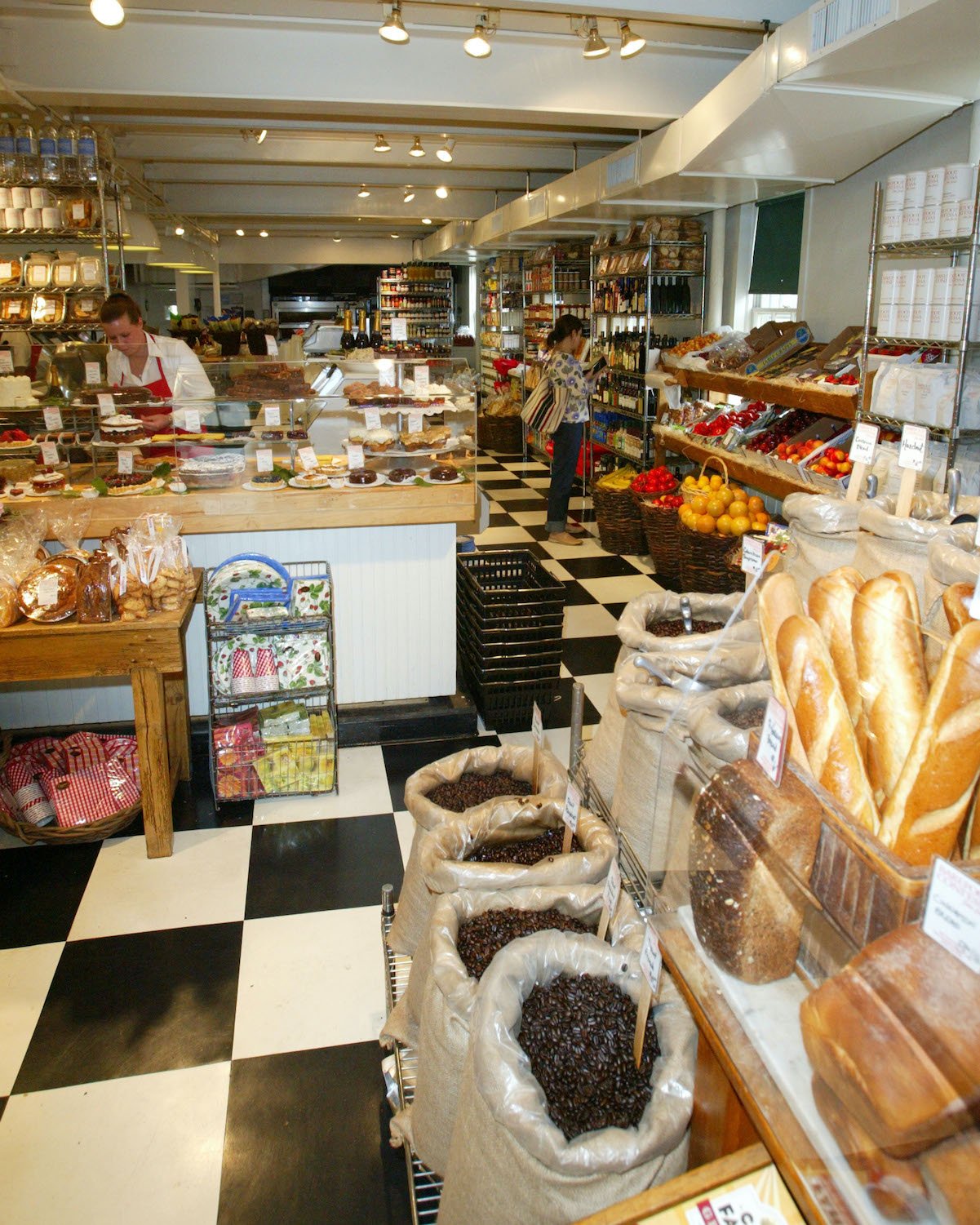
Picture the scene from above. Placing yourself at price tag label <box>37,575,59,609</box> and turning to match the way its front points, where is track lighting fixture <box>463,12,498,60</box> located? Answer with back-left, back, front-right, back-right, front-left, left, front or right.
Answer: back-left

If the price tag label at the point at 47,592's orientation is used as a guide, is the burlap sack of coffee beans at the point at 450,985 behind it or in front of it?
in front

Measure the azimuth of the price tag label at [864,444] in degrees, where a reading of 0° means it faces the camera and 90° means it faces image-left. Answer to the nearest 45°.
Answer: approximately 0°

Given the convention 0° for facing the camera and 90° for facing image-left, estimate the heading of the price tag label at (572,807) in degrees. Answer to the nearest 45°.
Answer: approximately 45°

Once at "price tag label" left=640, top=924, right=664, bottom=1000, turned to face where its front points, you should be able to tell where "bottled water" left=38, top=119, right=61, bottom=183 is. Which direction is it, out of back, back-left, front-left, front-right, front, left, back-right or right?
right
